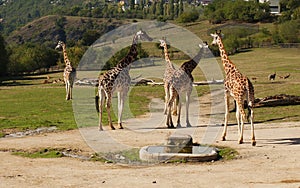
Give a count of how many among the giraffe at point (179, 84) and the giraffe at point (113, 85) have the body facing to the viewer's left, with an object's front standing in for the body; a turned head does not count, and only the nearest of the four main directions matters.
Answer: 0

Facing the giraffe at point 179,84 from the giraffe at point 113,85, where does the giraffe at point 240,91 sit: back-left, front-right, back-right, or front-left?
front-right

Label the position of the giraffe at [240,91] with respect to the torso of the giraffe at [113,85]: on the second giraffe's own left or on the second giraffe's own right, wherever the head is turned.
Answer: on the second giraffe's own right

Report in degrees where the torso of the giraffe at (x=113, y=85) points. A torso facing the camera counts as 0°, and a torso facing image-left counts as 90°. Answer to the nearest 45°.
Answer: approximately 225°

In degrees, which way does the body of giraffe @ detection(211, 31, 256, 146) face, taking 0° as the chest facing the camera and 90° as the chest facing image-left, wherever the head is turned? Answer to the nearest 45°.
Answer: approximately 135°

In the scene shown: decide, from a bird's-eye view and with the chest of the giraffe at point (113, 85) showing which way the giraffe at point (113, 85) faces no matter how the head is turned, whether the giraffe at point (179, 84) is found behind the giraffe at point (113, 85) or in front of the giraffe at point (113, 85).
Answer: in front

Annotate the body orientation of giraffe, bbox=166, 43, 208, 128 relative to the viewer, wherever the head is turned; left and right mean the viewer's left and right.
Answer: facing away from the viewer and to the right of the viewer

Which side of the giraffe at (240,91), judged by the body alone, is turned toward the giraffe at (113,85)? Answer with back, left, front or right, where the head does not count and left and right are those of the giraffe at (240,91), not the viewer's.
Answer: front

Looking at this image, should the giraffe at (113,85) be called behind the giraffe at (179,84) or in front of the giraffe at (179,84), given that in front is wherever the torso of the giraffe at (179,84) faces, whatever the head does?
behind

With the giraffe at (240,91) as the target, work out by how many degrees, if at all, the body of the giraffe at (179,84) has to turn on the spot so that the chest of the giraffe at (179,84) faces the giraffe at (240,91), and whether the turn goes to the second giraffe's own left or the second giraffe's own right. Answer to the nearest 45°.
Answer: approximately 90° to the second giraffe's own right

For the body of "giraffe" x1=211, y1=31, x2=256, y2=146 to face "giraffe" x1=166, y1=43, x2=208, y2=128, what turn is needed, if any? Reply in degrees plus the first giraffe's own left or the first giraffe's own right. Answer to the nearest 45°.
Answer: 0° — it already faces it

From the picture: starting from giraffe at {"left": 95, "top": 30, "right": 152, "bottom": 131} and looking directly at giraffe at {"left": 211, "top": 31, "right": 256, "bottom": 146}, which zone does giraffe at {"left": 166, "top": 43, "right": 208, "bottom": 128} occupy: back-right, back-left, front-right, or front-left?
front-left
